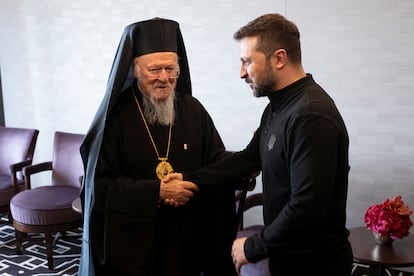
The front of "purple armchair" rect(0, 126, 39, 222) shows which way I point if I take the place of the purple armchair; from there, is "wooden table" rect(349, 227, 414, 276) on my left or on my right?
on my left

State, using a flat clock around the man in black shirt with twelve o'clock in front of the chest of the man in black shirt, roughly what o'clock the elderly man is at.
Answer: The elderly man is roughly at 1 o'clock from the man in black shirt.

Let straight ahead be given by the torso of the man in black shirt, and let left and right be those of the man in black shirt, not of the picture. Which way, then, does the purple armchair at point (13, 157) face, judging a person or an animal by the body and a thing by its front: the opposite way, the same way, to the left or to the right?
to the left

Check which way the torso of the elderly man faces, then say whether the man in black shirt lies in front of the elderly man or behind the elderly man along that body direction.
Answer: in front

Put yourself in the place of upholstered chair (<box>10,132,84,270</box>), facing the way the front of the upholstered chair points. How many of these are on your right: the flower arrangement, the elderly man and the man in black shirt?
0

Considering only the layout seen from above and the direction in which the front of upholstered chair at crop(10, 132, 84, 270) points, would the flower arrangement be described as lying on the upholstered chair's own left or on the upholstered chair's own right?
on the upholstered chair's own left

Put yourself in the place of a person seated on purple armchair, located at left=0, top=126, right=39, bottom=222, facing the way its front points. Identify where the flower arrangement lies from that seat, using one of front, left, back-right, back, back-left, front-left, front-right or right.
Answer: left

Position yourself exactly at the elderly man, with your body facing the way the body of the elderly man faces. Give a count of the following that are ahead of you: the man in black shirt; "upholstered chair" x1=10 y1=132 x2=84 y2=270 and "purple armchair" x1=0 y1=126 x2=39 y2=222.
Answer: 1

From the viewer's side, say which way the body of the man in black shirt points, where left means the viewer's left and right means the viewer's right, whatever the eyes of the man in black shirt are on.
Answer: facing to the left of the viewer

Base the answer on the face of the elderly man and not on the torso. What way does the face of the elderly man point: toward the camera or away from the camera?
toward the camera

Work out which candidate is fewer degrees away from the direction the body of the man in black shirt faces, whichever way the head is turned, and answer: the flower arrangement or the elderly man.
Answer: the elderly man

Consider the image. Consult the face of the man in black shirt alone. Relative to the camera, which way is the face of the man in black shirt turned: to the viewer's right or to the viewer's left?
to the viewer's left
